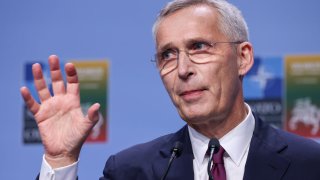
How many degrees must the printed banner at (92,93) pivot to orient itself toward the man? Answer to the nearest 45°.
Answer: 0° — it already faces them

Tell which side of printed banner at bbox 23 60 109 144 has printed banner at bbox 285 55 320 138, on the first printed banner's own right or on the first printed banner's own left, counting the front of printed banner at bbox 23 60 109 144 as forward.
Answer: on the first printed banner's own left

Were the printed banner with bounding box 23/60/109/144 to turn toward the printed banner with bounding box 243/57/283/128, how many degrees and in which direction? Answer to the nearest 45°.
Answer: approximately 45° to its left

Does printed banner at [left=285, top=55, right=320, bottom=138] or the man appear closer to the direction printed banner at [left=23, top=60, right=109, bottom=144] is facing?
the man

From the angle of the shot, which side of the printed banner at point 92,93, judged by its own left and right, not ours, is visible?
front

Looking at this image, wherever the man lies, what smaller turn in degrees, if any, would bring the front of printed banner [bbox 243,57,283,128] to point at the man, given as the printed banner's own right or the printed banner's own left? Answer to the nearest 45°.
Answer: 0° — it already faces them

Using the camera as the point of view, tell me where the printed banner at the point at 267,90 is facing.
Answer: facing the viewer

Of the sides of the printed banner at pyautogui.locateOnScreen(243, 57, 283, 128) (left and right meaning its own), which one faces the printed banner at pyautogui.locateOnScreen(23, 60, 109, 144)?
right

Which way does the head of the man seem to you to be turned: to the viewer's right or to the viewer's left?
to the viewer's left

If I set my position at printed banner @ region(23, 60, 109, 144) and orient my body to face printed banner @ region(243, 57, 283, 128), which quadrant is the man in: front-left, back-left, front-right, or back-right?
front-right

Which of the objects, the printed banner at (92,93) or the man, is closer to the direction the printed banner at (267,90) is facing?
the man

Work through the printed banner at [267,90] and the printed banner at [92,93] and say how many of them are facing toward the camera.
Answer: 2
